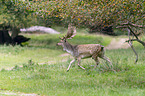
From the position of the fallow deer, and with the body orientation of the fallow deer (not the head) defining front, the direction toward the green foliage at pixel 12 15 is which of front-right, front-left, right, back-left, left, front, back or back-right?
front-right

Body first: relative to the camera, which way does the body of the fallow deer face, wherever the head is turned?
to the viewer's left
